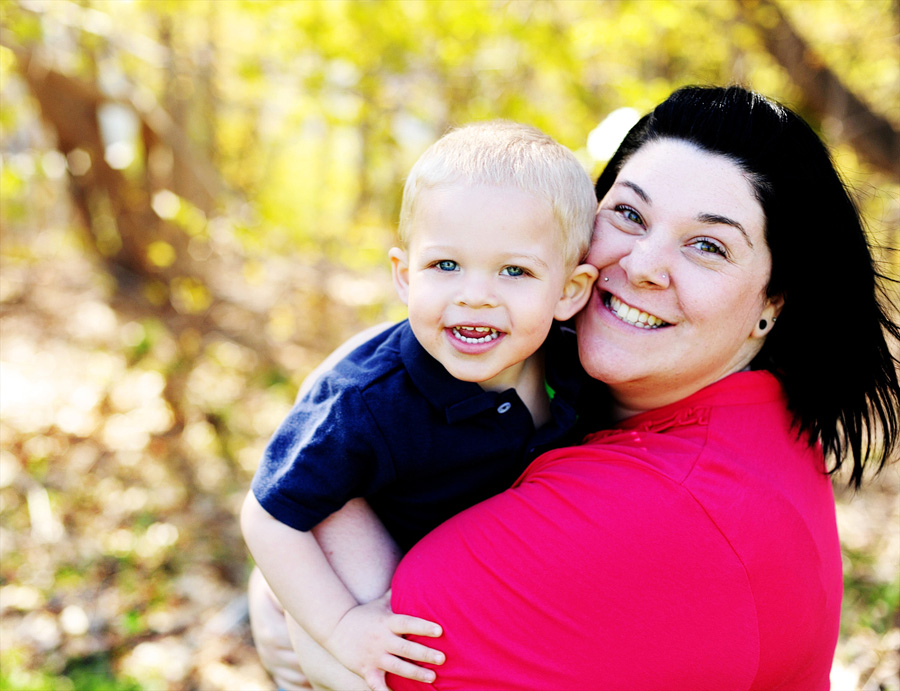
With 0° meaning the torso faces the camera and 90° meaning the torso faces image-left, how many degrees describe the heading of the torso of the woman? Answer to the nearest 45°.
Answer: approximately 90°

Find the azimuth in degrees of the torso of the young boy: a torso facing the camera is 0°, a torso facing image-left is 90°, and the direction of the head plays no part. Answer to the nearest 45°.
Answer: approximately 315°
